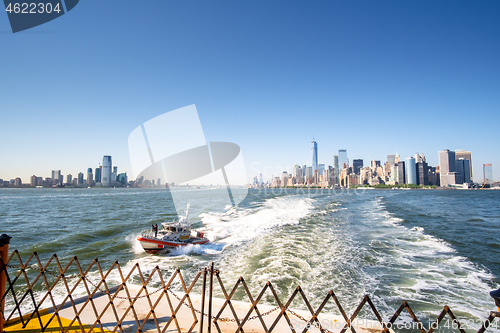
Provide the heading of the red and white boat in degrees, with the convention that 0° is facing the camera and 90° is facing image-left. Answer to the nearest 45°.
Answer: approximately 45°
